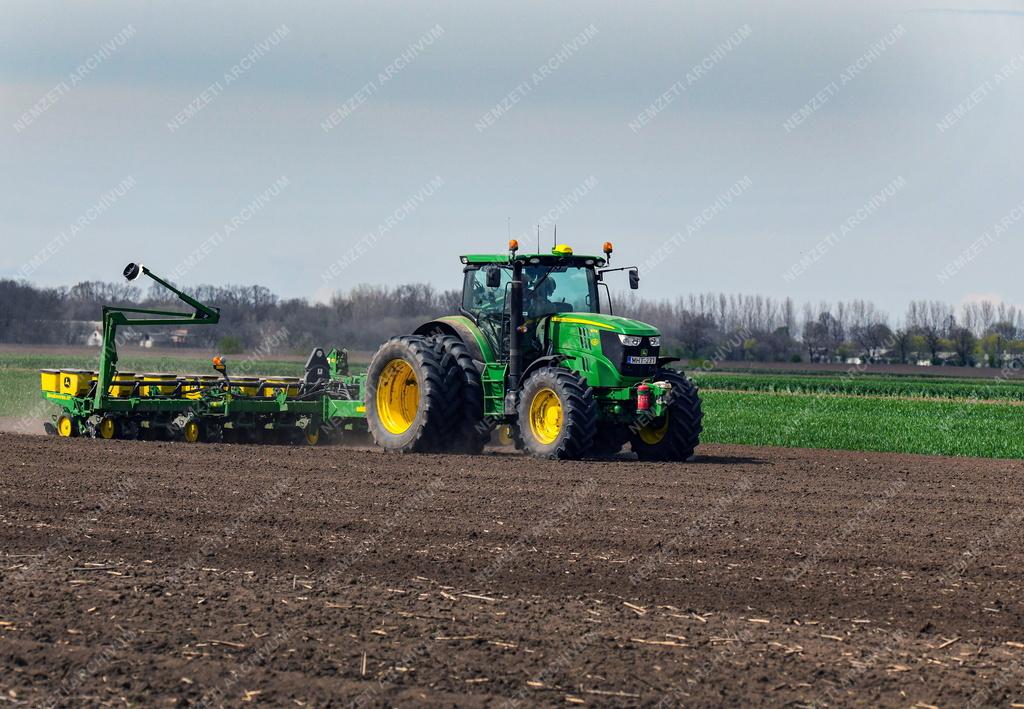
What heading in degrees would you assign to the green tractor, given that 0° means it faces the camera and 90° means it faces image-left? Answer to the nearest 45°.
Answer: approximately 315°
